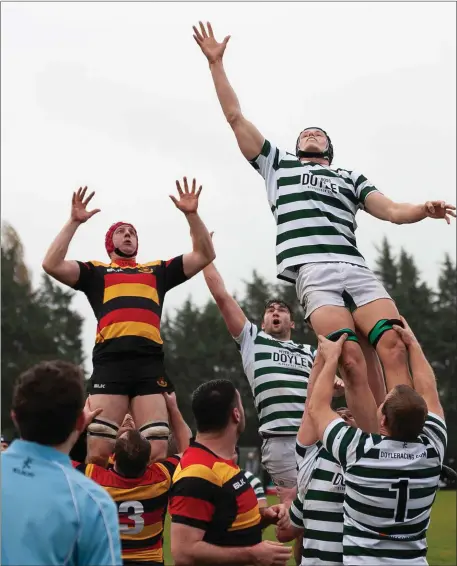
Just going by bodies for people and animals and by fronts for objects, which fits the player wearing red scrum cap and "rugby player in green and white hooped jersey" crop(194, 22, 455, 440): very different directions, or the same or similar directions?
same or similar directions

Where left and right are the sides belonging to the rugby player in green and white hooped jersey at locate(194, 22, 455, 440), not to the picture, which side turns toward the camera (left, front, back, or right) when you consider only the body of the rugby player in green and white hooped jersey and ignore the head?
front

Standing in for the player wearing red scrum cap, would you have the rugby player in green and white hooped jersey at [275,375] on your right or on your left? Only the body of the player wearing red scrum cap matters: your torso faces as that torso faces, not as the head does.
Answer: on your left

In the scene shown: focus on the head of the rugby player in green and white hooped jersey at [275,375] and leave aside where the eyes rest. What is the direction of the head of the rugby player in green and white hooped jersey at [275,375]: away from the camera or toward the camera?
toward the camera

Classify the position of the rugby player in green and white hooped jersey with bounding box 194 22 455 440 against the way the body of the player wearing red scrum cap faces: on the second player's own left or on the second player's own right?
on the second player's own left

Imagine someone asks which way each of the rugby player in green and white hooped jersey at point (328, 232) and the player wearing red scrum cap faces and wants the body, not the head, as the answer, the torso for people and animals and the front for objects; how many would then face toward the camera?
2

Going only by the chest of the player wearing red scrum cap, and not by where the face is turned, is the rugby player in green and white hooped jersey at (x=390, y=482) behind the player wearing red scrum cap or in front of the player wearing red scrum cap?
in front

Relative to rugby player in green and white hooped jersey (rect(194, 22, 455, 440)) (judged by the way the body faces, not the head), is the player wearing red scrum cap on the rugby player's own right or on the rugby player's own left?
on the rugby player's own right
